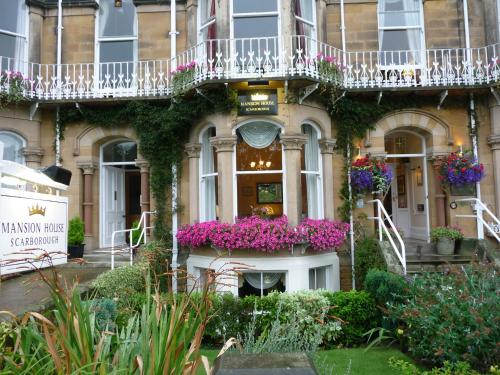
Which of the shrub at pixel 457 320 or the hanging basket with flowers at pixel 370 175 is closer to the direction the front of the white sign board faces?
the shrub

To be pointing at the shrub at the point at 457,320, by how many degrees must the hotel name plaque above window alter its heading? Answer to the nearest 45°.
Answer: approximately 45° to its left

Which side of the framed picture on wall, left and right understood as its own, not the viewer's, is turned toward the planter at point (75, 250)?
right

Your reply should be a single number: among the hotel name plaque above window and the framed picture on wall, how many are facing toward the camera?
2

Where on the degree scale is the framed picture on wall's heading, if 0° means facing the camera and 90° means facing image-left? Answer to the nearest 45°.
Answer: approximately 0°

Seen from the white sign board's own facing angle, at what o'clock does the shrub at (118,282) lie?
The shrub is roughly at 10 o'clock from the white sign board.

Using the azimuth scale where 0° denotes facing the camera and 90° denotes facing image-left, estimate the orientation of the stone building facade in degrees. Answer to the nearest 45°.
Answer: approximately 0°

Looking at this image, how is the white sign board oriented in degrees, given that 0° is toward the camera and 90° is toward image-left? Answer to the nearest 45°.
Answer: approximately 315°

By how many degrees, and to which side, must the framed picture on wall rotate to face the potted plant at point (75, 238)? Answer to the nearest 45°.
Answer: approximately 90° to its right
